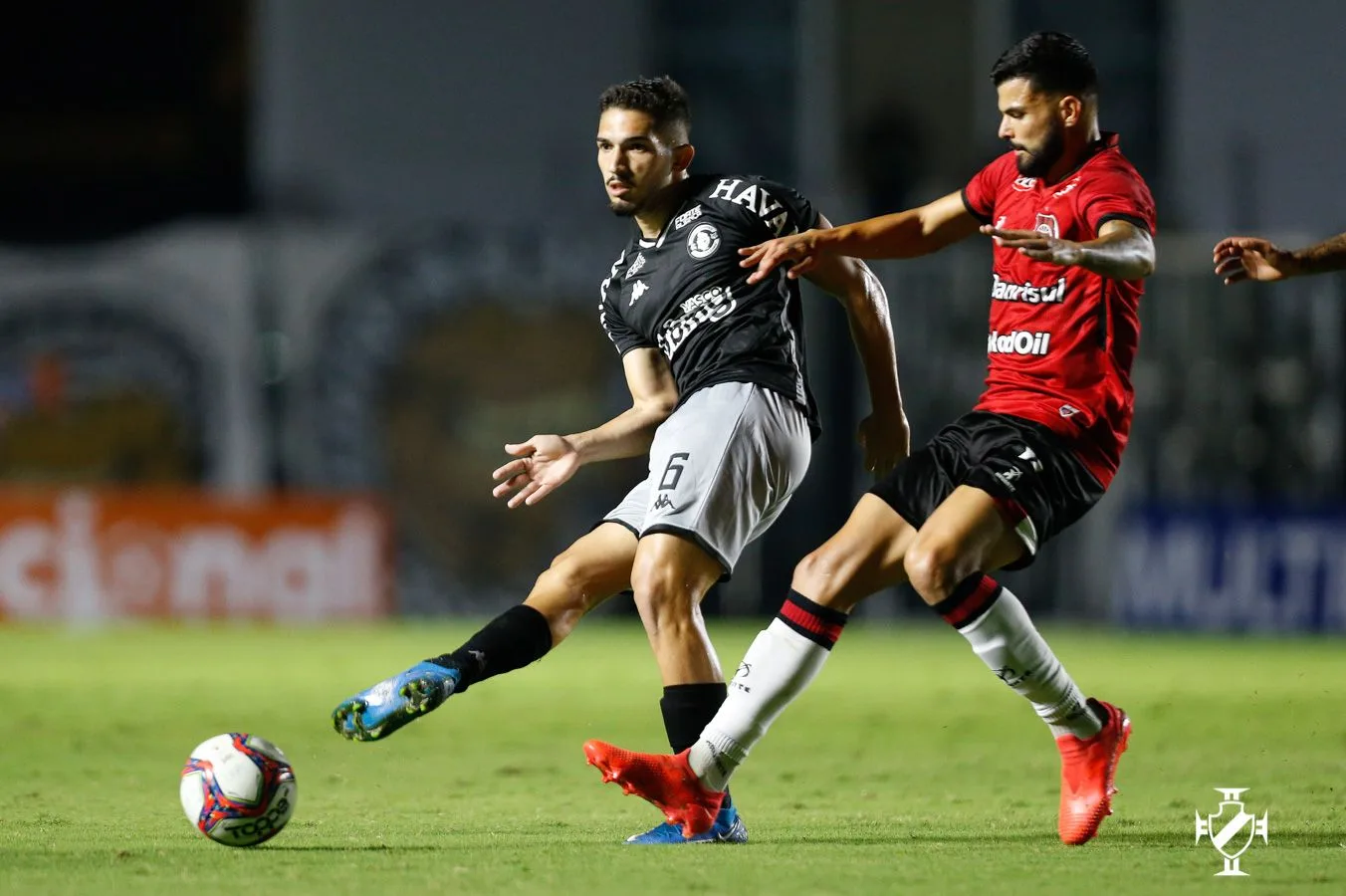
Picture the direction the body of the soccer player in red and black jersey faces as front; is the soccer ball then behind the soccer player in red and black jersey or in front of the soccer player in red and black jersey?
in front

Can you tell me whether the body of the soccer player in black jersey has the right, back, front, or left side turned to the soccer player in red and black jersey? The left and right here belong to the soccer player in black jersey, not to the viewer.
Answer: left

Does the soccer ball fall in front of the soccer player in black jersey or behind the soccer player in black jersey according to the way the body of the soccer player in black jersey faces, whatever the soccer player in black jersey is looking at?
in front

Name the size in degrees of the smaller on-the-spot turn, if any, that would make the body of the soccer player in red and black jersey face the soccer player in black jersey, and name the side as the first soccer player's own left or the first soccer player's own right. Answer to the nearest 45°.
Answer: approximately 45° to the first soccer player's own right

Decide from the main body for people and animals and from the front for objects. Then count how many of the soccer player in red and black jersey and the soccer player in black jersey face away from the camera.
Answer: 0

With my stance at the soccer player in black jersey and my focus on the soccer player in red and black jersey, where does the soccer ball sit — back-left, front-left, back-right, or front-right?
back-right

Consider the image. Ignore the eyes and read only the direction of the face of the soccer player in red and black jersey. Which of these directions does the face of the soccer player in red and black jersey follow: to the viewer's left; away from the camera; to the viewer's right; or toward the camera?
to the viewer's left

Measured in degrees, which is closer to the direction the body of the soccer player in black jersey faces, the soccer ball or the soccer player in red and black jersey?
the soccer ball

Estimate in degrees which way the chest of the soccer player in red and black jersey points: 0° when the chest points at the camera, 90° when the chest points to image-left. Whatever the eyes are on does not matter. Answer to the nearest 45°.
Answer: approximately 45°

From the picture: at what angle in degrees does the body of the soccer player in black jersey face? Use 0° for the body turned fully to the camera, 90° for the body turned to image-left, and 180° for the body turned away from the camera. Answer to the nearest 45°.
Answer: approximately 45°
